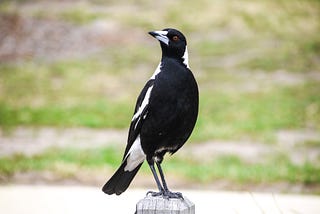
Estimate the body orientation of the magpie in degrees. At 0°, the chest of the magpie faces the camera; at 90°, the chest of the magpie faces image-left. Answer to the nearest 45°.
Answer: approximately 315°
